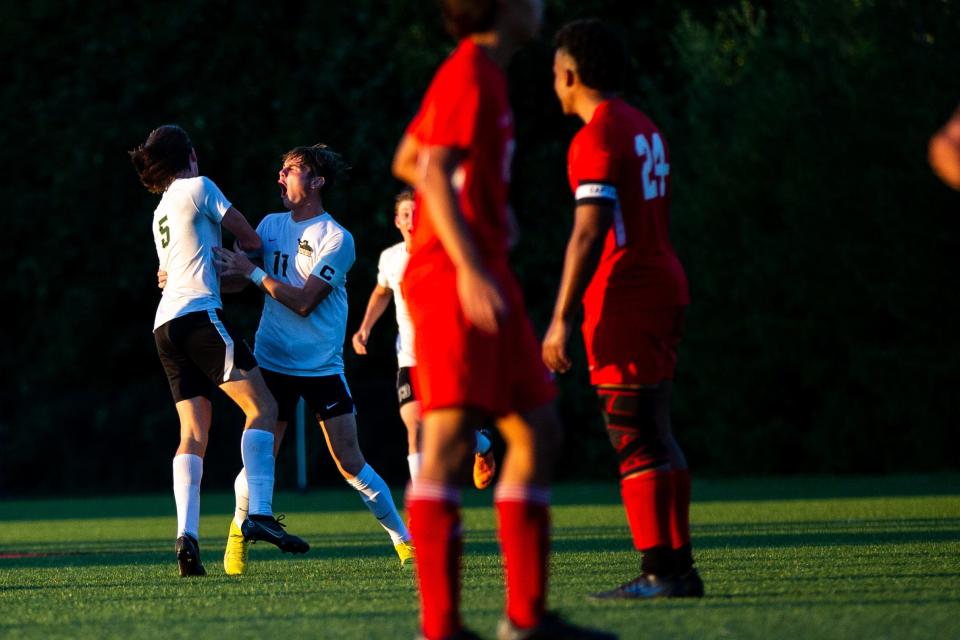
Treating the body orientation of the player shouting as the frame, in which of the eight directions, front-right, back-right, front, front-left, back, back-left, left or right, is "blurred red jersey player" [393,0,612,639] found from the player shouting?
front-left

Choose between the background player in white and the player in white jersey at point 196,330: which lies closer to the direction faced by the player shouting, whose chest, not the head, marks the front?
the player in white jersey

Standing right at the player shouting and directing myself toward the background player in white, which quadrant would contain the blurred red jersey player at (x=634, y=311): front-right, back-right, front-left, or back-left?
back-right

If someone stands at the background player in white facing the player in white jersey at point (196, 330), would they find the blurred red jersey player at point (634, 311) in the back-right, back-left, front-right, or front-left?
front-left

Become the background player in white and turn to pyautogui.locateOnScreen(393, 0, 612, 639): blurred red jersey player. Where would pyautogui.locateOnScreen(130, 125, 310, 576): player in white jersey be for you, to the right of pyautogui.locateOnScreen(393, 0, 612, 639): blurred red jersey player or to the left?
right

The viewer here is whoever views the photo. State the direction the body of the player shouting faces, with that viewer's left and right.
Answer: facing the viewer and to the left of the viewer

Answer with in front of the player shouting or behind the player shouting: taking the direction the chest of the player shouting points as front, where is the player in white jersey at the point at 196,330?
in front

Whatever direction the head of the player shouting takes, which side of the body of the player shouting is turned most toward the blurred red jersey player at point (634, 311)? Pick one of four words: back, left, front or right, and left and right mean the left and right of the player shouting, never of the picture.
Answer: left

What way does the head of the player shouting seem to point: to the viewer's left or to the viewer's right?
to the viewer's left

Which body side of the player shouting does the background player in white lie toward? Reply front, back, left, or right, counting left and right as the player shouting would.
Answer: back

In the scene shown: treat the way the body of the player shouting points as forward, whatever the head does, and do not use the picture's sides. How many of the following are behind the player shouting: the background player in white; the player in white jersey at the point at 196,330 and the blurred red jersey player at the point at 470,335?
1
